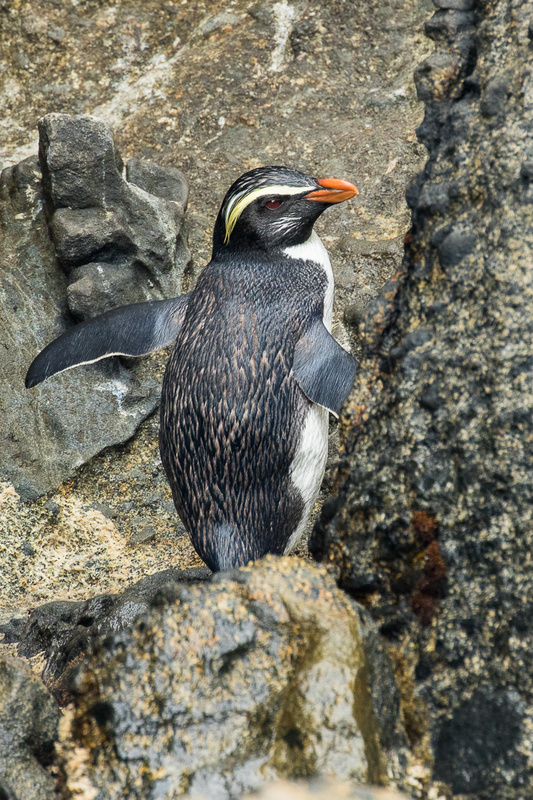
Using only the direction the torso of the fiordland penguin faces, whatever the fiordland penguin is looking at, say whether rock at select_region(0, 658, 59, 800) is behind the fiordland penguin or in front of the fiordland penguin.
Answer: behind

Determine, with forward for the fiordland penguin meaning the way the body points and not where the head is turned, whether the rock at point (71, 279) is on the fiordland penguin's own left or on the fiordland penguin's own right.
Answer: on the fiordland penguin's own left

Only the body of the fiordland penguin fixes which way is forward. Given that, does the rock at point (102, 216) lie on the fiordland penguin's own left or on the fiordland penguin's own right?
on the fiordland penguin's own left

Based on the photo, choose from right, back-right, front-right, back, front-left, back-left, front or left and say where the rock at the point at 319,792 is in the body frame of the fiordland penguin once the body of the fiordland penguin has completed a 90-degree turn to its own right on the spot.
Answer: front-right

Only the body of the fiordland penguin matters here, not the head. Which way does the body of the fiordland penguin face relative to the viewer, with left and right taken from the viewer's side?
facing away from the viewer and to the right of the viewer
